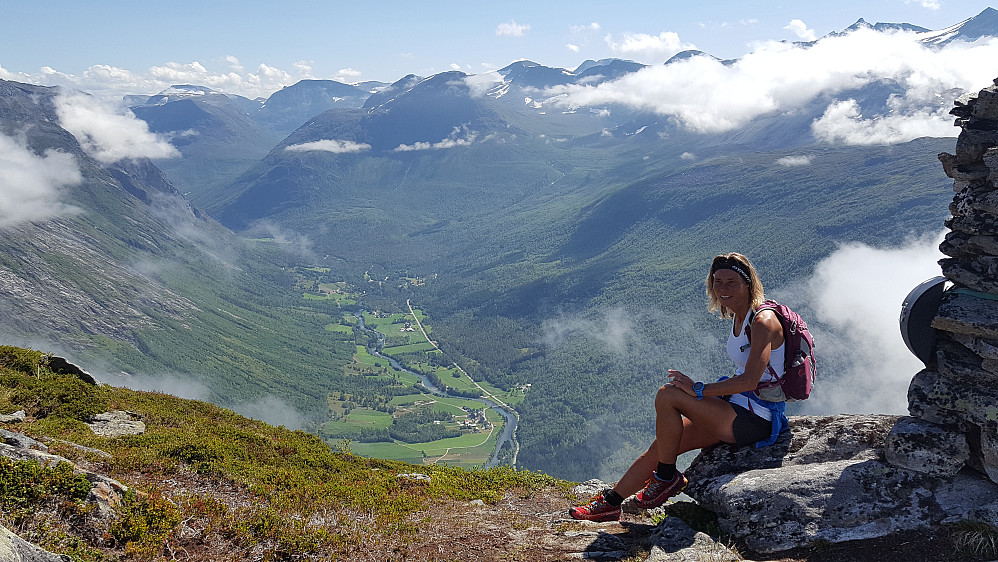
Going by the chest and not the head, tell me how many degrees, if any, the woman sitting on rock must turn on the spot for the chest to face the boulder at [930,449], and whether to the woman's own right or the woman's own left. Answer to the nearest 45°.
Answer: approximately 180°

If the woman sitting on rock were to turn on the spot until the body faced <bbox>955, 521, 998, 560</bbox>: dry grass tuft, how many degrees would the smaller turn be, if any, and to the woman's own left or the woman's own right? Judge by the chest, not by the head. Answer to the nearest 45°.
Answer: approximately 135° to the woman's own left

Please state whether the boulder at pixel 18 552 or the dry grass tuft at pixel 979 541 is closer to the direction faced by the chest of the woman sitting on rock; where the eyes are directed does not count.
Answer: the boulder

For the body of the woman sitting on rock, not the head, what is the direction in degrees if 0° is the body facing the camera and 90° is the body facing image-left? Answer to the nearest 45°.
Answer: approximately 90°

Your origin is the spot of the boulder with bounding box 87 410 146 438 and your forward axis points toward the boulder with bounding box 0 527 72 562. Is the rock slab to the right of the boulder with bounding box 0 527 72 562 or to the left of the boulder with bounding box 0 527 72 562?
left

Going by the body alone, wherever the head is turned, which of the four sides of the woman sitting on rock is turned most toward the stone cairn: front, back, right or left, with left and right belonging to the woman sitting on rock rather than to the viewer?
back

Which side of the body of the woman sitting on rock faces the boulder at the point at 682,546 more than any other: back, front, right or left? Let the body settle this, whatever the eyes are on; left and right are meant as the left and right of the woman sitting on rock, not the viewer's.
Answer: left

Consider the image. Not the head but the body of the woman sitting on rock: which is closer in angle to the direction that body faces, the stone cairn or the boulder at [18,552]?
the boulder
